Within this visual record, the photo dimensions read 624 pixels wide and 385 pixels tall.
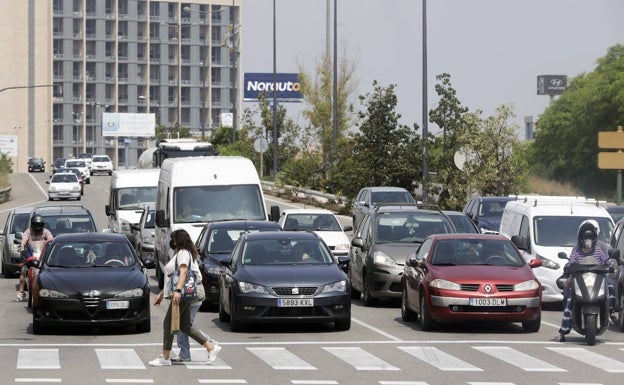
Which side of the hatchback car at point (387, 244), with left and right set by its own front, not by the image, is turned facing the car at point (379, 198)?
back

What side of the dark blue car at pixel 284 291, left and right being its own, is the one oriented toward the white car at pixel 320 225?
back

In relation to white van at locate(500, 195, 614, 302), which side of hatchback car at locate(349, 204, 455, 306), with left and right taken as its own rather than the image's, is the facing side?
left

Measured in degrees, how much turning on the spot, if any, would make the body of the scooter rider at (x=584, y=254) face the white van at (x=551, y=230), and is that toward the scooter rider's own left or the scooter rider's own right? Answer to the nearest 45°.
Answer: approximately 180°

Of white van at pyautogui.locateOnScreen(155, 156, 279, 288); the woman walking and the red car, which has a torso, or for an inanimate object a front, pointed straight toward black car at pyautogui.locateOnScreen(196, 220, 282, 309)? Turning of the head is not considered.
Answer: the white van

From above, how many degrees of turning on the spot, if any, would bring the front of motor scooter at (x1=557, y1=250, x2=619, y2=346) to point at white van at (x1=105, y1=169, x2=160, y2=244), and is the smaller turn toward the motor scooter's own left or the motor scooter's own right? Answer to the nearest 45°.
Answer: approximately 135° to the motor scooter's own right

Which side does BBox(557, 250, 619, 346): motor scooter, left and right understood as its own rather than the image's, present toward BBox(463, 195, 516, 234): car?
back

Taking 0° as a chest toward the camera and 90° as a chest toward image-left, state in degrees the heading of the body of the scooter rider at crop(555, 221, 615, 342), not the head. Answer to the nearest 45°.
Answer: approximately 0°

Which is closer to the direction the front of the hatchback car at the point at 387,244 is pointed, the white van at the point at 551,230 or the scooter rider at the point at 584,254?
the scooter rider
